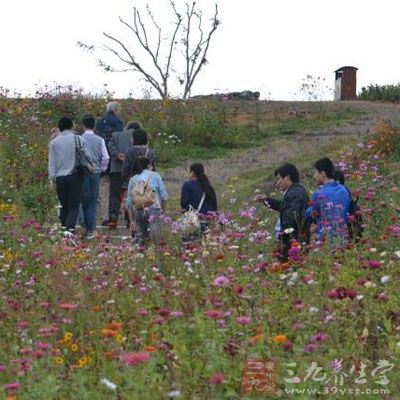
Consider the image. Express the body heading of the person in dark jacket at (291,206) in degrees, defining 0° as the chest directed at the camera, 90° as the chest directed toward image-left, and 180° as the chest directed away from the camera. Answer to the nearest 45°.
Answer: approximately 90°

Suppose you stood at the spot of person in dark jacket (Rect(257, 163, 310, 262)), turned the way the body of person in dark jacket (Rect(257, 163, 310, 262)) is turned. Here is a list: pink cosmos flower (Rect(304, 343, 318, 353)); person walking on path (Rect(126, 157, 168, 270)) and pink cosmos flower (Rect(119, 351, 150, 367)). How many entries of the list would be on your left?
2

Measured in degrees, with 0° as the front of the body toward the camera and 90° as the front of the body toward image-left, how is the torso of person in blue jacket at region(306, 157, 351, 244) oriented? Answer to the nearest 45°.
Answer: approximately 135°

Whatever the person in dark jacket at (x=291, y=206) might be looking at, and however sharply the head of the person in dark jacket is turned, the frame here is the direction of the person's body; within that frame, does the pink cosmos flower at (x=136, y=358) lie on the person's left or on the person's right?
on the person's left

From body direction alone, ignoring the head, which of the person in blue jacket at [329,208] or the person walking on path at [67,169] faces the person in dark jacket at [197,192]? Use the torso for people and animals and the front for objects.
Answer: the person in blue jacket

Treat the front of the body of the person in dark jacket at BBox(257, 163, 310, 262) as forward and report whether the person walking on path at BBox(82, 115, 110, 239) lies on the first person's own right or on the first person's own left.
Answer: on the first person's own right

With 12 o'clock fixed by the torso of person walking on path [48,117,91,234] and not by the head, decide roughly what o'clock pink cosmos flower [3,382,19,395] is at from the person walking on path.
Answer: The pink cosmos flower is roughly at 6 o'clock from the person walking on path.

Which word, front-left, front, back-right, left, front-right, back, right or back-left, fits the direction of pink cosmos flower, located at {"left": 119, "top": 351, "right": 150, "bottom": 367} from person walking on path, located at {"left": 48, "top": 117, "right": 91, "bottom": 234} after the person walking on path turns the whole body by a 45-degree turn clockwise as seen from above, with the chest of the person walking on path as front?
back-right

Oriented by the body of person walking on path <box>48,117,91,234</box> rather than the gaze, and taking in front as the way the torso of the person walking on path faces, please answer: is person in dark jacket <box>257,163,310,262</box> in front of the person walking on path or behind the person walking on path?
behind

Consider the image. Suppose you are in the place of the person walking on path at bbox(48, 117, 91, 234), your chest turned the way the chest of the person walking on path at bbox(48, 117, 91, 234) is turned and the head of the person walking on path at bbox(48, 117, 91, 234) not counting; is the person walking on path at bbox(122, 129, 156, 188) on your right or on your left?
on your right

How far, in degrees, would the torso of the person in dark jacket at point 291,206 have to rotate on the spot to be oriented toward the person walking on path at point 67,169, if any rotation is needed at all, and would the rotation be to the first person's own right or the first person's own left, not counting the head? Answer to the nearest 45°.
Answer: approximately 45° to the first person's own right

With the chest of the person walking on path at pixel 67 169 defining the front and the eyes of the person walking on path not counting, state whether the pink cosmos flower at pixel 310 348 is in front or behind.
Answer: behind

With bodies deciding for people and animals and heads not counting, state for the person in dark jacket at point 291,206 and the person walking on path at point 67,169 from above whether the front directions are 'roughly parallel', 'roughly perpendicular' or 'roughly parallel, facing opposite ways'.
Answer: roughly perpendicular

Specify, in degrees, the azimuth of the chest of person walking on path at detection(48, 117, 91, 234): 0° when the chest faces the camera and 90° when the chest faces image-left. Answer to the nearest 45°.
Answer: approximately 180°
